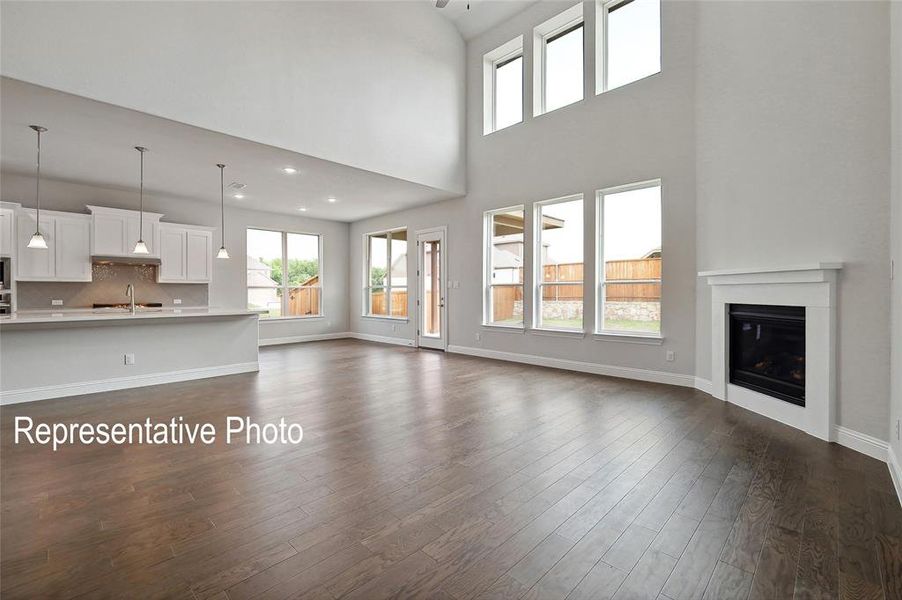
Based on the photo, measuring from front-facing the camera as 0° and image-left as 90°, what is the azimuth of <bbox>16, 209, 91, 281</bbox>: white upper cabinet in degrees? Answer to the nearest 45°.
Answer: approximately 0°

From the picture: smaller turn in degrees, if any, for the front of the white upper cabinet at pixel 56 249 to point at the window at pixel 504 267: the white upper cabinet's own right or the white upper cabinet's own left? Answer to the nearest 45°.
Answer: approximately 45° to the white upper cabinet's own left

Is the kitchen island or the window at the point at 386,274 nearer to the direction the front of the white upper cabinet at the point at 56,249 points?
the kitchen island

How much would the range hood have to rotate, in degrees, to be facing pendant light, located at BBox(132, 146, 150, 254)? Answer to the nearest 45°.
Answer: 0° — it already faces it

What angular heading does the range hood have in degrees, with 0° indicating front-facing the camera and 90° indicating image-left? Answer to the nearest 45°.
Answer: approximately 0°

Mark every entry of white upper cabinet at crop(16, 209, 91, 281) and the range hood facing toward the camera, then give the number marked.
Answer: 2

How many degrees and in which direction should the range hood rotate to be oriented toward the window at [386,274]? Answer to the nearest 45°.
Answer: approximately 90° to its left

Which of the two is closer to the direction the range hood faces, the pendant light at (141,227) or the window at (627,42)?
the pendant light

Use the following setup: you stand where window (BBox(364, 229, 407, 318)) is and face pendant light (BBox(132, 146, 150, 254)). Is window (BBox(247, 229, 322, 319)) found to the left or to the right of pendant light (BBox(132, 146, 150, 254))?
right
